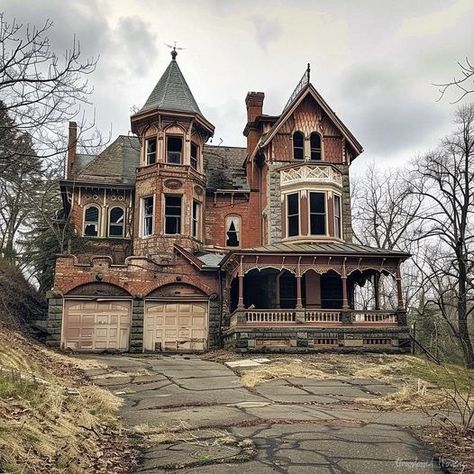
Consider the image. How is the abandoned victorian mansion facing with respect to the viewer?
toward the camera
